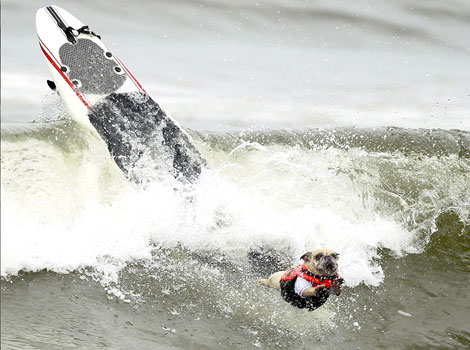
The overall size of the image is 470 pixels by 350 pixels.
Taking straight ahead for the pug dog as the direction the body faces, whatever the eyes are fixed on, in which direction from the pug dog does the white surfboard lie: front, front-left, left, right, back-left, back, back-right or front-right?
back

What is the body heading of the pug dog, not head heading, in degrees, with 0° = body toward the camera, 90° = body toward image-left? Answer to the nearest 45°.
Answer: approximately 315°
